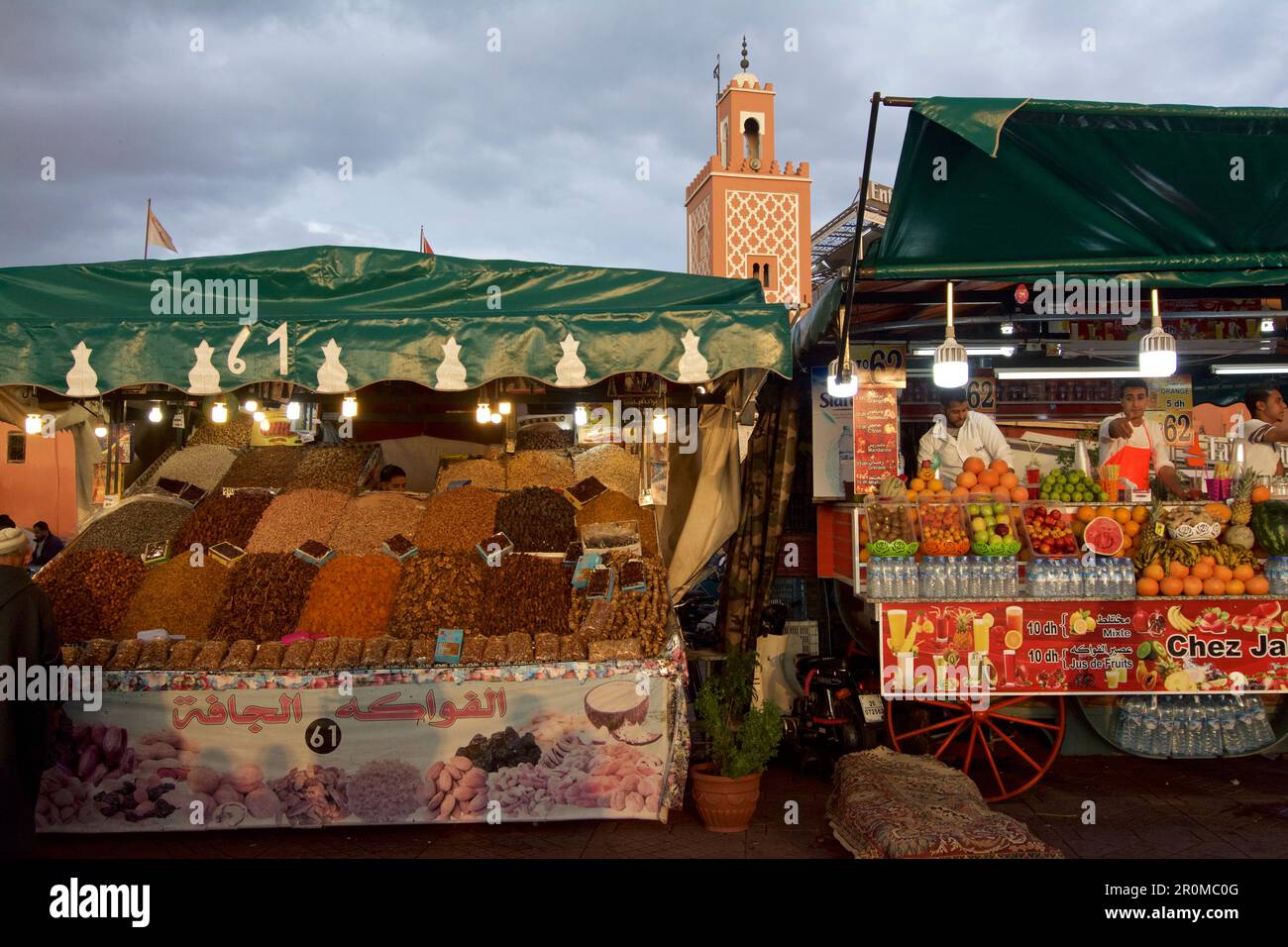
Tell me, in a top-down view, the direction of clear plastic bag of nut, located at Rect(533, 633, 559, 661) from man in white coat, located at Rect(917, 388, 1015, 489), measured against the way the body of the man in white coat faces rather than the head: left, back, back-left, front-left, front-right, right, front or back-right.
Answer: front-right

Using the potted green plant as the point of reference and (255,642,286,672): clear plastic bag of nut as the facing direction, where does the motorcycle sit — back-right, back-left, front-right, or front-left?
back-right

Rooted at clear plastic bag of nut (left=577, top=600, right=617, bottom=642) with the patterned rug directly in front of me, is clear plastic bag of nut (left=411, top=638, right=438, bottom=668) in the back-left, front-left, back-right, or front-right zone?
back-right

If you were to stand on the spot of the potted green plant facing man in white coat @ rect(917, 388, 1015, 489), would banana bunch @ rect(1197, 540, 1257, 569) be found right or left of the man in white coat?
right

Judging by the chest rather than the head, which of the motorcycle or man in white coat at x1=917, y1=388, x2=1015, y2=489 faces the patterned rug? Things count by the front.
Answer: the man in white coat

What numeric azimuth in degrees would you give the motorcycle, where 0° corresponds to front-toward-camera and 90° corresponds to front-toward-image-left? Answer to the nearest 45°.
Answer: approximately 135°

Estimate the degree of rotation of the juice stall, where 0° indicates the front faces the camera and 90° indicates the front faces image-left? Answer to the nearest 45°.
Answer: approximately 0°

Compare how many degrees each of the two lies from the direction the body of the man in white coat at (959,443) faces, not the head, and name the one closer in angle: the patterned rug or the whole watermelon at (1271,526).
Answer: the patterned rug

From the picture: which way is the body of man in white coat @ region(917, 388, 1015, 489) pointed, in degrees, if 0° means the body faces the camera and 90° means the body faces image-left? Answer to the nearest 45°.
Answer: approximately 0°

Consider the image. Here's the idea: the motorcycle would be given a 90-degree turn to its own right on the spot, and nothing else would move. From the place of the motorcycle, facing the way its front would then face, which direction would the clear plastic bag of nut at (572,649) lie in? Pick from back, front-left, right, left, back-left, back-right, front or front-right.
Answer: back

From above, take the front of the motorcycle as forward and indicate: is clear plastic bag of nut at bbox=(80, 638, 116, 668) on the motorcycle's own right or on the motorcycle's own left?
on the motorcycle's own left

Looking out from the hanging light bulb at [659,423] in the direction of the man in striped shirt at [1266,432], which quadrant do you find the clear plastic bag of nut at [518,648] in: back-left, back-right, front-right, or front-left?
back-right
